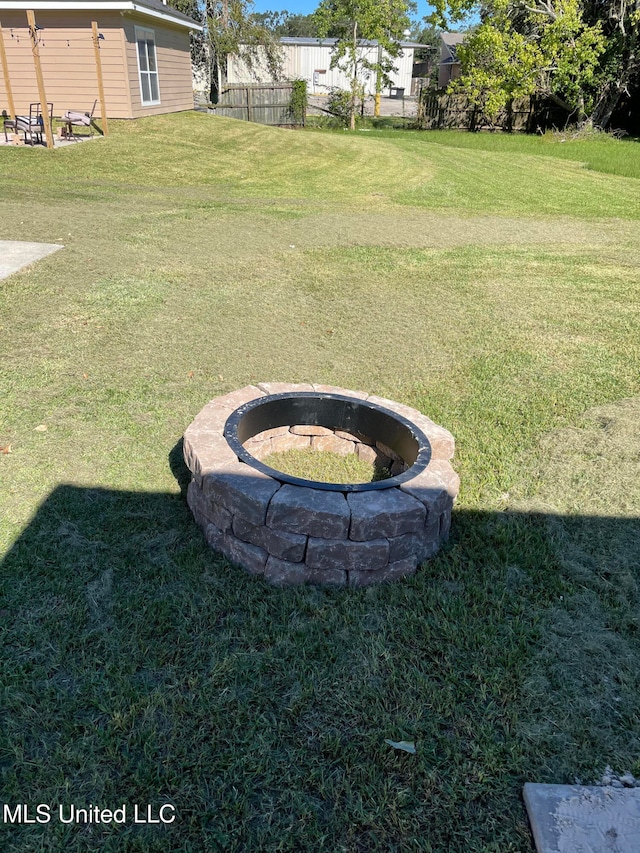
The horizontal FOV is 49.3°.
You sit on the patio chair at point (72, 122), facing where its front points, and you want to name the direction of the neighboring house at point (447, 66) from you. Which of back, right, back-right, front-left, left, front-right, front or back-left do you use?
back-right

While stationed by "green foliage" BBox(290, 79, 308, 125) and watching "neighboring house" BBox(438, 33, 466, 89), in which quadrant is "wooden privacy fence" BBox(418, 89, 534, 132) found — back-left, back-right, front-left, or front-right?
front-right

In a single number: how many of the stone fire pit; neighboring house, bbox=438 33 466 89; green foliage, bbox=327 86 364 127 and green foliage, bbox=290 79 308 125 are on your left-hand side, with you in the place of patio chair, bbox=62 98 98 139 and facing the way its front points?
1

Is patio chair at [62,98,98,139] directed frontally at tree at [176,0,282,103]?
no

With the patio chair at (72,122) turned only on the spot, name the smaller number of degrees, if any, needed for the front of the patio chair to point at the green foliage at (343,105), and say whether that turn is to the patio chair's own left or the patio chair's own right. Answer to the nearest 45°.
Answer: approximately 135° to the patio chair's own right

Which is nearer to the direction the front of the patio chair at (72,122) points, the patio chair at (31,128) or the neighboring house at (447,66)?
the patio chair

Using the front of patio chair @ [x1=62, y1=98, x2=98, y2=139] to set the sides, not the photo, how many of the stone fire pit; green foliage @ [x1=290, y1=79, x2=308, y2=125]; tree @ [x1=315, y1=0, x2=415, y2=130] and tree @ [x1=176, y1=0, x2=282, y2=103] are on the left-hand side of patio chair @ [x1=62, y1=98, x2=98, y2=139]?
1

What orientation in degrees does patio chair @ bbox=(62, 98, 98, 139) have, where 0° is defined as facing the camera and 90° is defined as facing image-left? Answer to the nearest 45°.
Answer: approximately 90°

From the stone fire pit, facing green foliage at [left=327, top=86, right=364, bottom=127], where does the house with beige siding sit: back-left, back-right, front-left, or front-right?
front-left

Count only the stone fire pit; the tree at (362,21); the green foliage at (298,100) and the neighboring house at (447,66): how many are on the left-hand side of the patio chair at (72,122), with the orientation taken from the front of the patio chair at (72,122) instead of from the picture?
1

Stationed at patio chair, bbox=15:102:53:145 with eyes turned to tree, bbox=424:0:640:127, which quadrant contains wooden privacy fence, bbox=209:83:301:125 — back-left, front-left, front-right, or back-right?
front-left

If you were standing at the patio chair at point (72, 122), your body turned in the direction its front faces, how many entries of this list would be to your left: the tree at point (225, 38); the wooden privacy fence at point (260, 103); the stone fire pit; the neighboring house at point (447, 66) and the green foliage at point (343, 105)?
1

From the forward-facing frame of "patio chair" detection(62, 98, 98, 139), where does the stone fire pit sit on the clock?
The stone fire pit is roughly at 9 o'clock from the patio chair.

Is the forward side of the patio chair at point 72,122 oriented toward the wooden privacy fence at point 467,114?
no

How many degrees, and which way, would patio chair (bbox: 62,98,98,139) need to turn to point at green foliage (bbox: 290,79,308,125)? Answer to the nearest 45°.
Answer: approximately 135° to its right
